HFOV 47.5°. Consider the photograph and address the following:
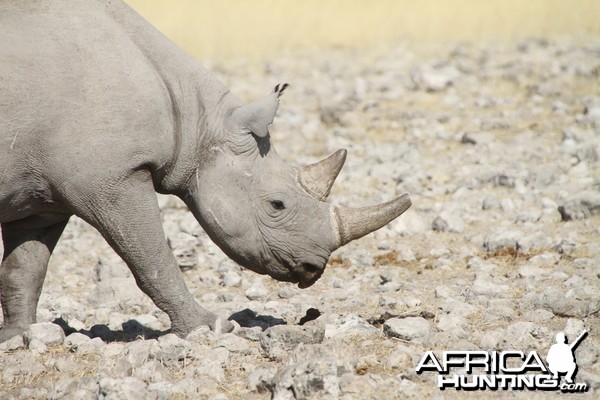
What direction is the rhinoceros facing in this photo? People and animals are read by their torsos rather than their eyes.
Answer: to the viewer's right
